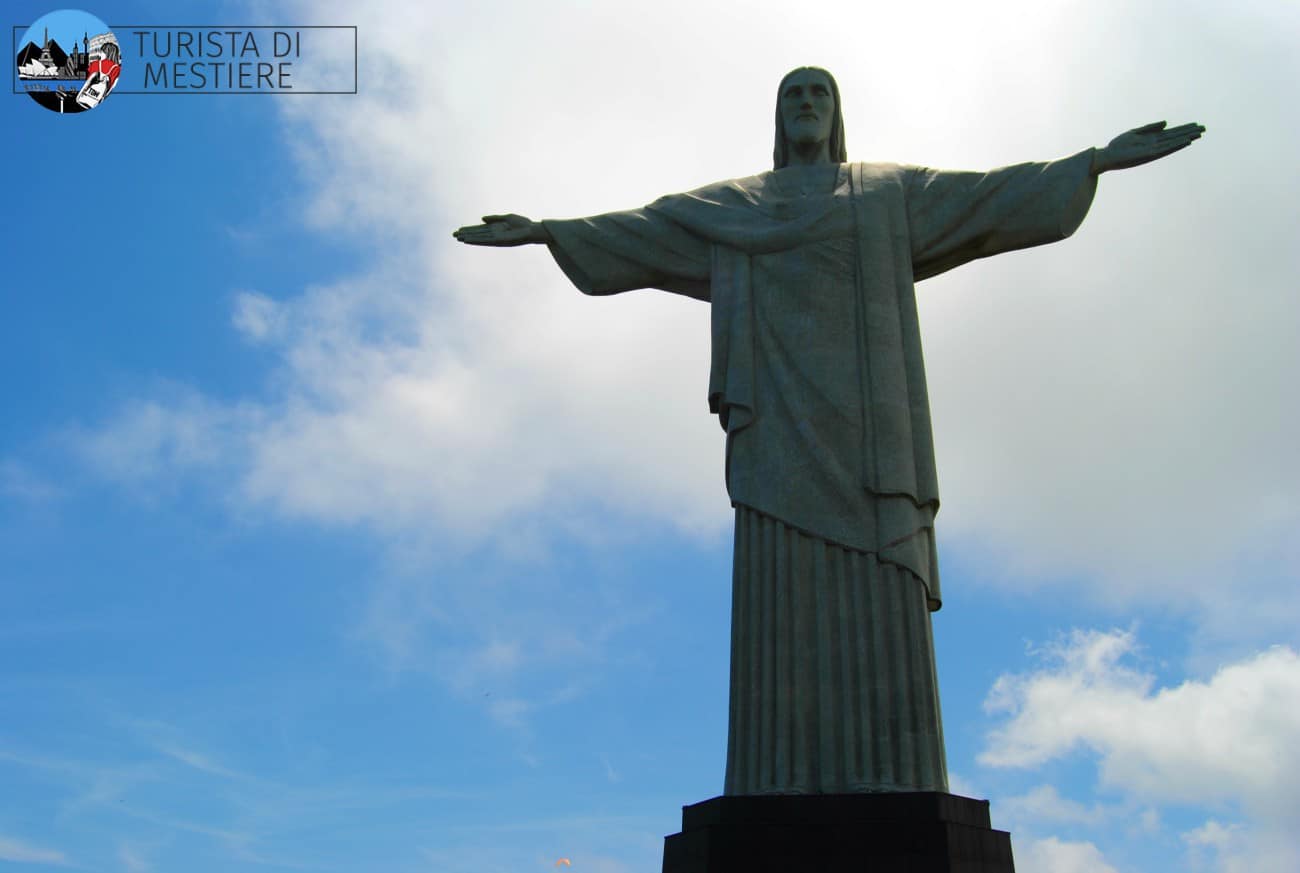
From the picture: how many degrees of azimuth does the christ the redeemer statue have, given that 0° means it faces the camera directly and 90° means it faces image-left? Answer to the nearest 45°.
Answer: approximately 0°
